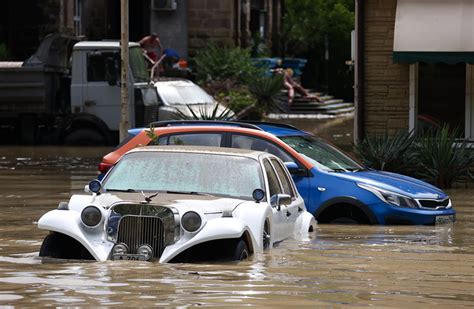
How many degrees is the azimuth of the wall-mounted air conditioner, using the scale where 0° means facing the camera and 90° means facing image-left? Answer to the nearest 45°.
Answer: approximately 0°

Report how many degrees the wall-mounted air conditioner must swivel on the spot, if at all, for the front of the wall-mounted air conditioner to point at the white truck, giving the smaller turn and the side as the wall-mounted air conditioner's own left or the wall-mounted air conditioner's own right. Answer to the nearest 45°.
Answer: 0° — it already faces it

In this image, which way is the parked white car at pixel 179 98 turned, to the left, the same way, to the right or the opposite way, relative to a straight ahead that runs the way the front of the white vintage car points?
to the left

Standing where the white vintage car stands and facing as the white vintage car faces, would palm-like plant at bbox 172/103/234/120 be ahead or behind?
behind

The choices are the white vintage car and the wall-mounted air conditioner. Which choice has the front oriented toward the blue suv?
the wall-mounted air conditioner

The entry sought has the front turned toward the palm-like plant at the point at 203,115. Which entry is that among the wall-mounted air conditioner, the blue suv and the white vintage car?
the wall-mounted air conditioner

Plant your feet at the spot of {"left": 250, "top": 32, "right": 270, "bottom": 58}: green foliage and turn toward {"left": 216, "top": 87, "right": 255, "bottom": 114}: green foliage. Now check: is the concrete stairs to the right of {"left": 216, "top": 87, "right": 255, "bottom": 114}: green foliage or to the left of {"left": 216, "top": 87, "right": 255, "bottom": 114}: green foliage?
left

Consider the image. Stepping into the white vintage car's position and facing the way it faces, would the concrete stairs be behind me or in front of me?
behind
